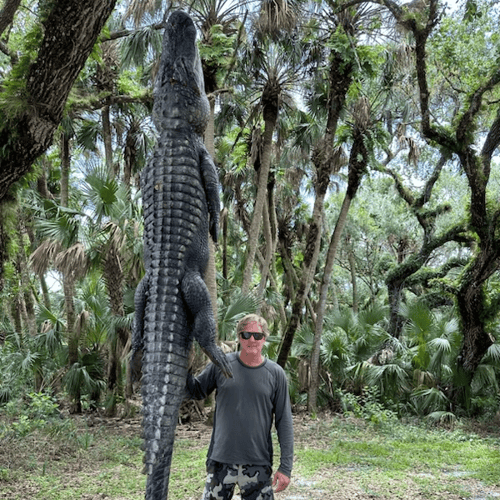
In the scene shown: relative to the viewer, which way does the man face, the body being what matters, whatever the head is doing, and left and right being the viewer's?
facing the viewer

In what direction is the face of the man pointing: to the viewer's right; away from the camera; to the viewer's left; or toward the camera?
toward the camera
